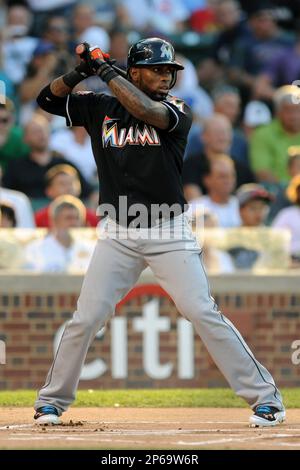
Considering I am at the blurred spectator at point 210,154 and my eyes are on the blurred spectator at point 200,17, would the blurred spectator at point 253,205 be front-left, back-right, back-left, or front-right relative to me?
back-right

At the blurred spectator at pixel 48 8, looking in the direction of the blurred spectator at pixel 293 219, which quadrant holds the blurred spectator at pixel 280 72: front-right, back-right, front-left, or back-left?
front-left

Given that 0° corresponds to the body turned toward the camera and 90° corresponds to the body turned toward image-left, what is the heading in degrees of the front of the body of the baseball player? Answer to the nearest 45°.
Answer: approximately 0°

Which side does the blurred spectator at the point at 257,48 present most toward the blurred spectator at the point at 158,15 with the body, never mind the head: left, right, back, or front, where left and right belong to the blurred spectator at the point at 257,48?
right

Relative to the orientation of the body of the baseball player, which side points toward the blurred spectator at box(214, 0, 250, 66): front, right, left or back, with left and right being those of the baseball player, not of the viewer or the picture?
back

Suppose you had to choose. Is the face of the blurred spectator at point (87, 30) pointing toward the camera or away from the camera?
toward the camera

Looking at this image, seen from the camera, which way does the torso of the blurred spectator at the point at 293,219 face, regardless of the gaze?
toward the camera

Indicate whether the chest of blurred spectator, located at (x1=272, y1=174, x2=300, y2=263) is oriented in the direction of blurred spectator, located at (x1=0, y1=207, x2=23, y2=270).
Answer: no

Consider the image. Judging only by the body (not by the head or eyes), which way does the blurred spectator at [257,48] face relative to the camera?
toward the camera

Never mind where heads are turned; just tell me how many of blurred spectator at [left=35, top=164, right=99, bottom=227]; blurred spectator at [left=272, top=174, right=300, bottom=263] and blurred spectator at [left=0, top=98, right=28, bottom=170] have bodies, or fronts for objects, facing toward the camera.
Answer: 3

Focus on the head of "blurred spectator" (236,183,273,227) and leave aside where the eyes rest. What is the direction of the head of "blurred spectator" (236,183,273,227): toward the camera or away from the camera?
toward the camera

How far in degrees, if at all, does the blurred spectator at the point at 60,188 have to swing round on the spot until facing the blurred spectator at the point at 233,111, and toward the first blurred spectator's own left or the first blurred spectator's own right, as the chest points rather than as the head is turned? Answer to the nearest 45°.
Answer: approximately 135° to the first blurred spectator's own left

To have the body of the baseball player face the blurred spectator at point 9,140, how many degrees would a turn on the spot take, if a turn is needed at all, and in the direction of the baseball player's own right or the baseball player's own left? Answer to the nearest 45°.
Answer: approximately 180°

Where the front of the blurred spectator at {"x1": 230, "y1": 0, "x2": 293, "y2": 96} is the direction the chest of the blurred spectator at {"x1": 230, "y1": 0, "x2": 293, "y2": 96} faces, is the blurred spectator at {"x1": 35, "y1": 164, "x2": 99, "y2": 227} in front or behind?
in front

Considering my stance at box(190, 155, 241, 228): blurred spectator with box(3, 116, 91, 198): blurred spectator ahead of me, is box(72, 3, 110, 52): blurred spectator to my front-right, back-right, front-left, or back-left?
front-right

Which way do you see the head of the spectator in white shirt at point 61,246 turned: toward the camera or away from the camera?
toward the camera

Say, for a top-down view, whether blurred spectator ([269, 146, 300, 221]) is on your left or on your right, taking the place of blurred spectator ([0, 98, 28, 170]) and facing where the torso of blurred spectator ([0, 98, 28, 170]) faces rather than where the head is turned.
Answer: on your left

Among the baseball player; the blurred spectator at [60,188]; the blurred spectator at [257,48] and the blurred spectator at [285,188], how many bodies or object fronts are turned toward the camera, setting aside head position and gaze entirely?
4

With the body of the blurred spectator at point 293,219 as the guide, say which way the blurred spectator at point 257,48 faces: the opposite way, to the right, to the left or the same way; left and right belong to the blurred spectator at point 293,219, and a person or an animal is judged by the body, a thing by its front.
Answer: the same way

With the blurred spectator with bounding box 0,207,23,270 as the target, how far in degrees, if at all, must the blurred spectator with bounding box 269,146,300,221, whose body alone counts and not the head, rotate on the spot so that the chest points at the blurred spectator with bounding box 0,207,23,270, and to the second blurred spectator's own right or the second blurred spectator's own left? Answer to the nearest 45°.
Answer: approximately 45° to the second blurred spectator's own right
